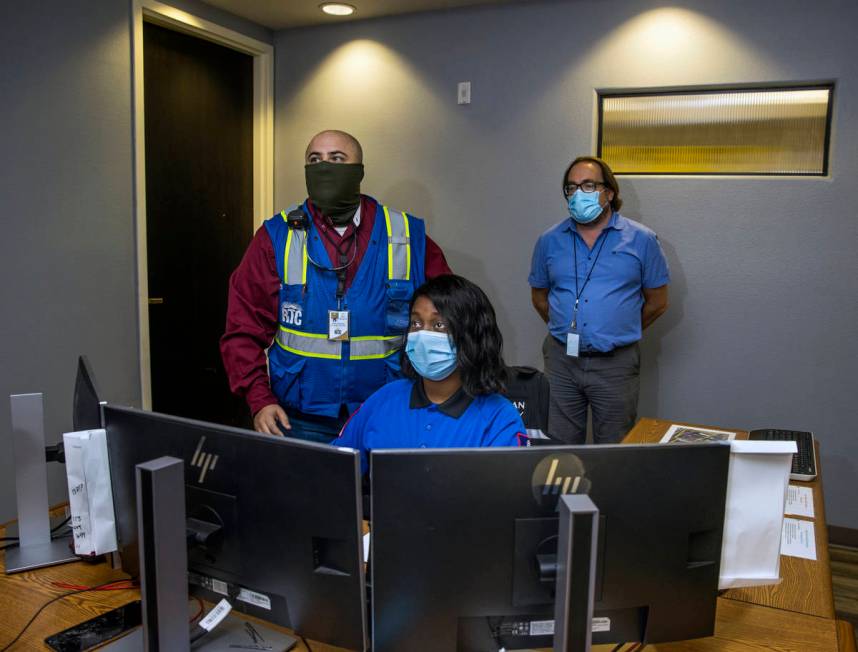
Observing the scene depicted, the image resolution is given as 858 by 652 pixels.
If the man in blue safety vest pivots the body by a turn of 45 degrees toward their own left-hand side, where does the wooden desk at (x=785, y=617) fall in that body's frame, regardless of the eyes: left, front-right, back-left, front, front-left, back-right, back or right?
front

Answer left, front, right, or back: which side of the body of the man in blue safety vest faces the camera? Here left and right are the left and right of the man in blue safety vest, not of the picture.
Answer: front

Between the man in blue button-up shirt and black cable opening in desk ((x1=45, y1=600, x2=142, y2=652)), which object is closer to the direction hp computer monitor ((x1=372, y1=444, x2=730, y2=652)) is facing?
the man in blue button-up shirt

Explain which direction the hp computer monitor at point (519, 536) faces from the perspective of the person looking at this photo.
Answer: facing away from the viewer

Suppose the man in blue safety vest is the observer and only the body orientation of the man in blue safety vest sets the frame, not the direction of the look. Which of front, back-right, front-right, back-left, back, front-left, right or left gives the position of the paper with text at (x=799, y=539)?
front-left

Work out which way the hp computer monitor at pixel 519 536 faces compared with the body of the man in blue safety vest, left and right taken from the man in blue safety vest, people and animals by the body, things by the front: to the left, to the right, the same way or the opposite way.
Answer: the opposite way

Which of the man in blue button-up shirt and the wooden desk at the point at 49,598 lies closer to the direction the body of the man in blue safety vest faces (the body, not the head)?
the wooden desk

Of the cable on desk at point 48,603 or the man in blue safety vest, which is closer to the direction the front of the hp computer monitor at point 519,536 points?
the man in blue safety vest

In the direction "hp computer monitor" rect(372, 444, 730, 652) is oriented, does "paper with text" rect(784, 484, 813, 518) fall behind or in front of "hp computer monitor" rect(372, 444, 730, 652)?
in front

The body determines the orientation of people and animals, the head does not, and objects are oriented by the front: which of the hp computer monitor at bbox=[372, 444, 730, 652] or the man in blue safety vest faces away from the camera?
the hp computer monitor

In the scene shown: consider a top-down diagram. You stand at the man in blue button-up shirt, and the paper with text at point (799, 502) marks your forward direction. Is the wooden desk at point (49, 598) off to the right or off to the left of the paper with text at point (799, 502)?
right

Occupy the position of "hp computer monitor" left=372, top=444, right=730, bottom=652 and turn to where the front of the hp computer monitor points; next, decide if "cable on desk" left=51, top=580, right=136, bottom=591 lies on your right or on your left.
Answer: on your left

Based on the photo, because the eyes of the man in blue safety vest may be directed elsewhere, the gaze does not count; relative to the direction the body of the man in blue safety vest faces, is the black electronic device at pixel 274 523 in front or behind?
in front

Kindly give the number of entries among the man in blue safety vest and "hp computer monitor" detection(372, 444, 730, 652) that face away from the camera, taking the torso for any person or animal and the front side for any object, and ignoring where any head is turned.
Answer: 1

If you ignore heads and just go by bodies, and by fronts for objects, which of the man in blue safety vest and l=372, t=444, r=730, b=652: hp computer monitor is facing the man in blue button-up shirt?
the hp computer monitor
